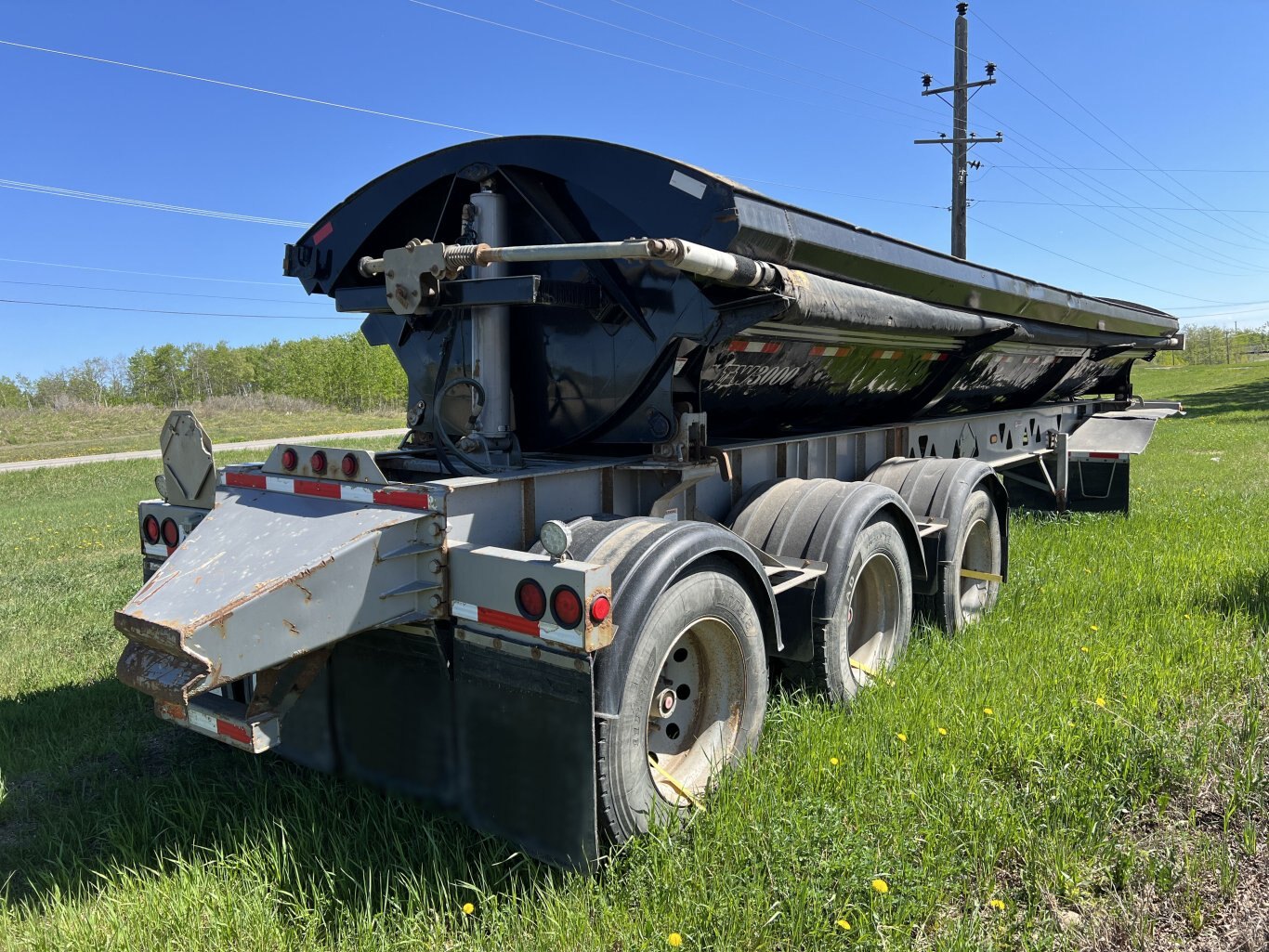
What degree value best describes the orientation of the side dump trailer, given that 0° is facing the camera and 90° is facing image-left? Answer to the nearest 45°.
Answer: approximately 225°
